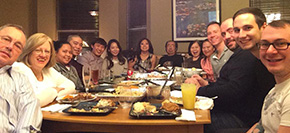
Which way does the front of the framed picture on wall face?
toward the camera

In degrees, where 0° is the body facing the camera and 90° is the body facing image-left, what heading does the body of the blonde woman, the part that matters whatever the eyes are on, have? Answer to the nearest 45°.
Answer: approximately 315°

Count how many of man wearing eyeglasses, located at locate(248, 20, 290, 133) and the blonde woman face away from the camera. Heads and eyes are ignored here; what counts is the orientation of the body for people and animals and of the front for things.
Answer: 0

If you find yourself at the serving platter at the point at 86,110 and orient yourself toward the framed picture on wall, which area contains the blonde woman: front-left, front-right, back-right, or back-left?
front-left

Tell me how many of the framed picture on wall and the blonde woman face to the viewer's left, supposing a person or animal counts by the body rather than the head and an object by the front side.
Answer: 0

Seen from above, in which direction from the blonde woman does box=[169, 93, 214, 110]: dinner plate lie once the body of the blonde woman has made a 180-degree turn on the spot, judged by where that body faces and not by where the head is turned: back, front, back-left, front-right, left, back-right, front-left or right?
back

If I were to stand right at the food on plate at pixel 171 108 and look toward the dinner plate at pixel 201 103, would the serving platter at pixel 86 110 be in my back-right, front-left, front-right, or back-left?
back-left

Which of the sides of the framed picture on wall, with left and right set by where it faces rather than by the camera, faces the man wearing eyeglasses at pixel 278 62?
front

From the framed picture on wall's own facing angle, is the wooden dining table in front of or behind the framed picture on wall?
in front

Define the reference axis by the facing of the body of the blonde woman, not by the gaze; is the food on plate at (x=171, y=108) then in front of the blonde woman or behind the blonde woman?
in front

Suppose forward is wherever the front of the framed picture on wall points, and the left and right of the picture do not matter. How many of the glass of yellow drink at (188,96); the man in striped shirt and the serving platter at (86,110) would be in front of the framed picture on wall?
3

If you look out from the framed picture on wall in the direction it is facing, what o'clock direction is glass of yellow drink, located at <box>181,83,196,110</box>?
The glass of yellow drink is roughly at 12 o'clock from the framed picture on wall.

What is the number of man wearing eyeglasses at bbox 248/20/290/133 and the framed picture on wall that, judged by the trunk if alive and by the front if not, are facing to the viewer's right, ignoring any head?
0
